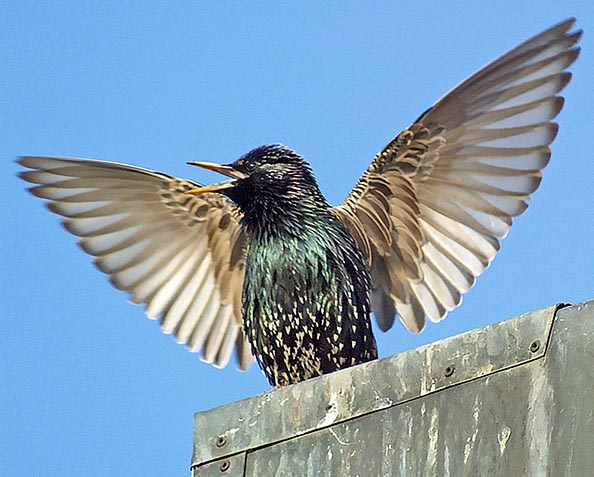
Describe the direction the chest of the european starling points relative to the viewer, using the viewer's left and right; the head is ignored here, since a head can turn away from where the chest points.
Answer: facing the viewer and to the left of the viewer
